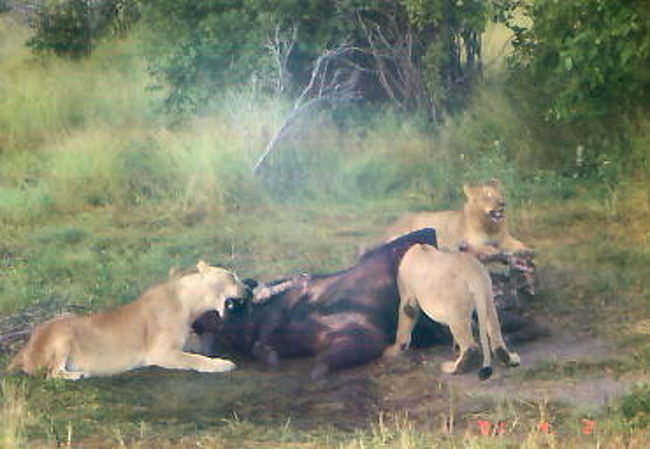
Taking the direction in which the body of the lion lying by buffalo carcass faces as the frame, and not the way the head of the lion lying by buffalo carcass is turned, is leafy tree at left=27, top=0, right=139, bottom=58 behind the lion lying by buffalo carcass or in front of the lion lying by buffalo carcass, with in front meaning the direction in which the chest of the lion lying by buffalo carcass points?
behind

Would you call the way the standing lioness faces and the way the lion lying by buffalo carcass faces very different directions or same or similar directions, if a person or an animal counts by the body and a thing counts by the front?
very different directions

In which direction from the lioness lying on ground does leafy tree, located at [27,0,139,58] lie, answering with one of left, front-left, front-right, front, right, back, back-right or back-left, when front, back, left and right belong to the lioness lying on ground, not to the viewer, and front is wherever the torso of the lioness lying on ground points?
left

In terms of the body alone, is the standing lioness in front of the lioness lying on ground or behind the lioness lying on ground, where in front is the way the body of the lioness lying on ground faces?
in front

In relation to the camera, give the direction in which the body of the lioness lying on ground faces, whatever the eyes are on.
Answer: to the viewer's right

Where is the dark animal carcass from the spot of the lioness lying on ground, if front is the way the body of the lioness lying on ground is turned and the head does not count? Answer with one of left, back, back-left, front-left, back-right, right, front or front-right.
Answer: front
